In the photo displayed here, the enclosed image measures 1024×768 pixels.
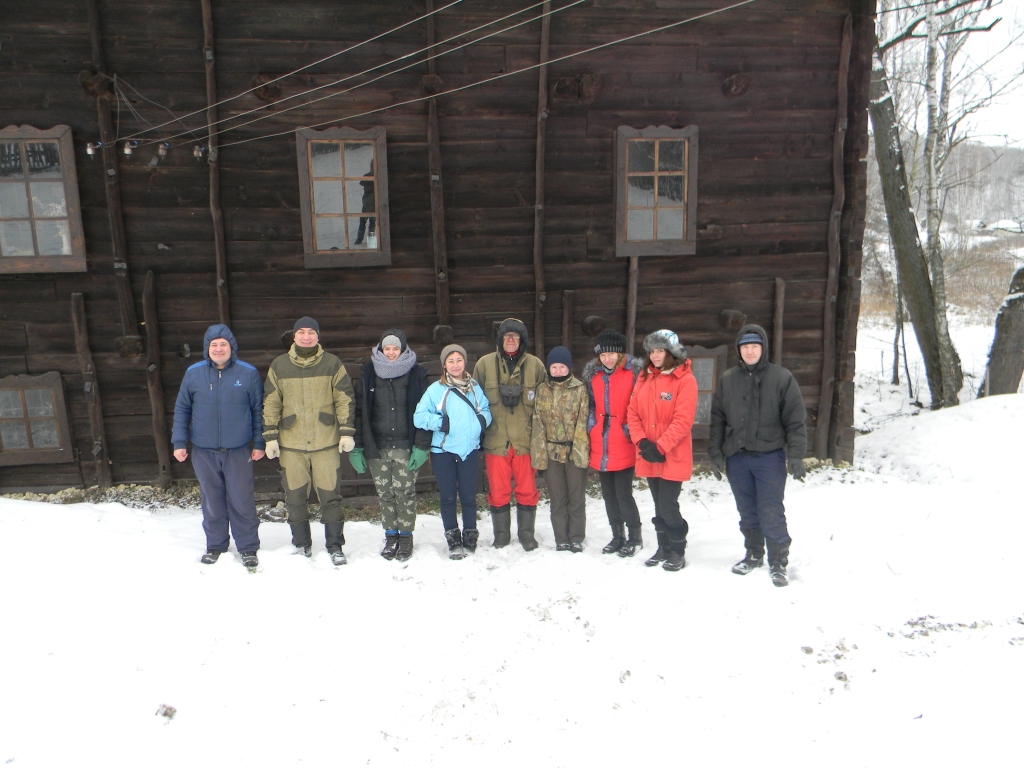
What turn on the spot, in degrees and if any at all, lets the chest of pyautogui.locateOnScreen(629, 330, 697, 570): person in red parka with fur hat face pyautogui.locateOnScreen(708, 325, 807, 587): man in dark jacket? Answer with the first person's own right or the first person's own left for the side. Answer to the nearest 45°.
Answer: approximately 135° to the first person's own left

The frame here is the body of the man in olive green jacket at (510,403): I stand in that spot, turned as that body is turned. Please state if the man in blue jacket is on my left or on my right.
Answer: on my right

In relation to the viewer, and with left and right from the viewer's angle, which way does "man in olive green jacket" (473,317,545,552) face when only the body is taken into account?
facing the viewer

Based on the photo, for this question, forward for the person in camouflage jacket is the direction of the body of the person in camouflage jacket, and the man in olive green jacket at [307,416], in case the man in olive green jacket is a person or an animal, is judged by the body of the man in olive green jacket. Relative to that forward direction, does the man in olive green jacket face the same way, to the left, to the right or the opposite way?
the same way

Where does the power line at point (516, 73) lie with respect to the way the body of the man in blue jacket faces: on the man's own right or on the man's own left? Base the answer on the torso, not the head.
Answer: on the man's own left

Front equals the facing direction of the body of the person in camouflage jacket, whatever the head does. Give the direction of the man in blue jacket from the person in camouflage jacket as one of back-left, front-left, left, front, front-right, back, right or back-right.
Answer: right

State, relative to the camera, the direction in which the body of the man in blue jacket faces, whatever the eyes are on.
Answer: toward the camera

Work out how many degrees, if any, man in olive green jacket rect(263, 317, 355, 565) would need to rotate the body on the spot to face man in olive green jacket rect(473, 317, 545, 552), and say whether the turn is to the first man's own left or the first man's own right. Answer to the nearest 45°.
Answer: approximately 90° to the first man's own left

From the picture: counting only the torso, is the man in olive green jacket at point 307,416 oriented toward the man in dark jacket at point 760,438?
no

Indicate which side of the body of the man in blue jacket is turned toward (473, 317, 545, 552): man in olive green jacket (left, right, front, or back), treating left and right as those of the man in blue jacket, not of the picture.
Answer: left

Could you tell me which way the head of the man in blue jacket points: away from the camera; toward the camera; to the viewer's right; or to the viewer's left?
toward the camera

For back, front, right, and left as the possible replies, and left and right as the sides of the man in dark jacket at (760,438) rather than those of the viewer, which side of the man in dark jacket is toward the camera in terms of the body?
front

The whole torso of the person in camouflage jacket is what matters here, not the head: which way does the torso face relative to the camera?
toward the camera

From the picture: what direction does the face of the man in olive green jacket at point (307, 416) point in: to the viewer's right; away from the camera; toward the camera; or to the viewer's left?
toward the camera

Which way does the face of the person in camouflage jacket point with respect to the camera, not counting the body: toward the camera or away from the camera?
toward the camera

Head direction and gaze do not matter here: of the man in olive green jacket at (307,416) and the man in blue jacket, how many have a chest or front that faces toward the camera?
2

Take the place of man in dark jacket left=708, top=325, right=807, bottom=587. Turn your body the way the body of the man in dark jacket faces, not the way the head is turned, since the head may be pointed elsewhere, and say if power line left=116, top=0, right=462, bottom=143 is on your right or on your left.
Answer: on your right

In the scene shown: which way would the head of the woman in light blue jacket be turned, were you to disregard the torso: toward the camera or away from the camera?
toward the camera

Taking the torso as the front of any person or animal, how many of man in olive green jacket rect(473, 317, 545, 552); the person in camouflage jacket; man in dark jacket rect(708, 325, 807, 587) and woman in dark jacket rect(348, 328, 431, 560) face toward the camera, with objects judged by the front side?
4
